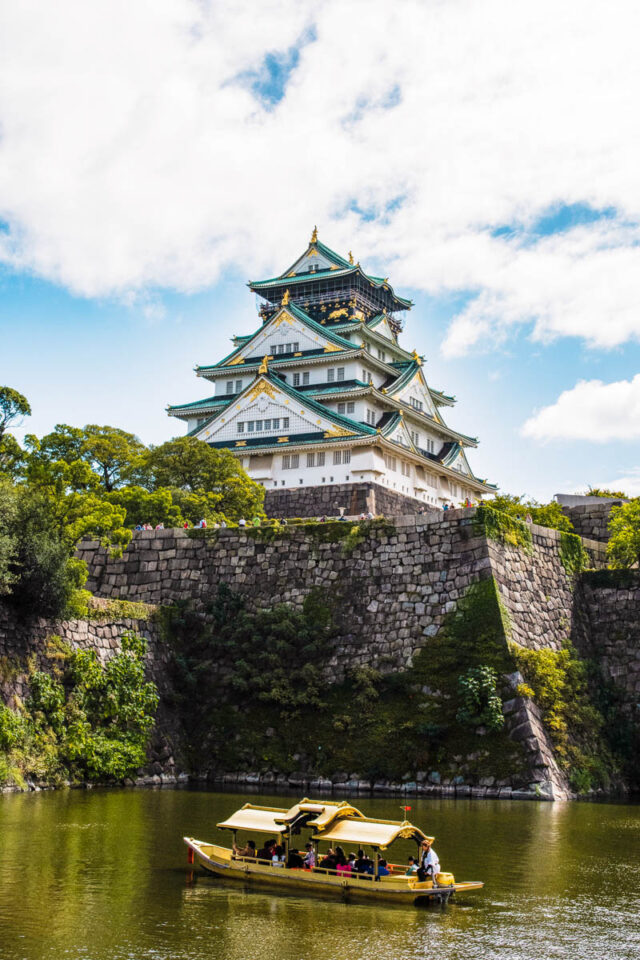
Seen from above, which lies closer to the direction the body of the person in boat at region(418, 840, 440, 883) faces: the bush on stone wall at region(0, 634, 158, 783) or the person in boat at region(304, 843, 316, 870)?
the person in boat

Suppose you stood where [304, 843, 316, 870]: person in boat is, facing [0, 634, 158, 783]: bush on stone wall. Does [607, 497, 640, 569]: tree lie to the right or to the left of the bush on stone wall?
right

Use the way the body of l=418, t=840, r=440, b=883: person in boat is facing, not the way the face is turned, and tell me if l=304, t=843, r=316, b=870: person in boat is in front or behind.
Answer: in front

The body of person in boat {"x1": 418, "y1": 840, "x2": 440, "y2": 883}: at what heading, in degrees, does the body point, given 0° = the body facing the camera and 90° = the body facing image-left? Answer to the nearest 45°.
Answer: approximately 90°
